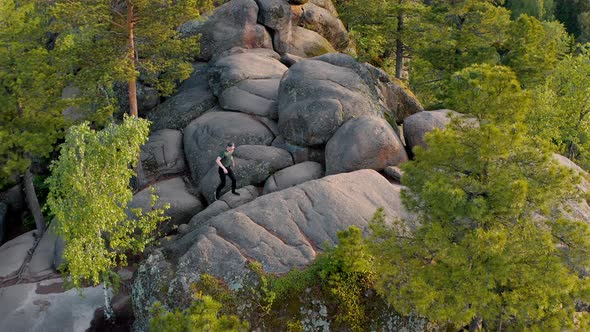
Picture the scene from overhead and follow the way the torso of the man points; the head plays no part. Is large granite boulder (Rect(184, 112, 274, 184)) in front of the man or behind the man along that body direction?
behind

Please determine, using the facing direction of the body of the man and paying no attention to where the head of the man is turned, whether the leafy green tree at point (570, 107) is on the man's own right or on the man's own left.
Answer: on the man's own left

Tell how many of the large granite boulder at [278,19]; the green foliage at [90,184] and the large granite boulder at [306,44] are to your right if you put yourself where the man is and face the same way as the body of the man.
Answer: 1

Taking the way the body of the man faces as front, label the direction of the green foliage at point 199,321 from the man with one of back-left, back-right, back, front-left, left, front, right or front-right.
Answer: front-right

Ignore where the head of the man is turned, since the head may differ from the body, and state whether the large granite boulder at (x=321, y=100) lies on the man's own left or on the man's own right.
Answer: on the man's own left

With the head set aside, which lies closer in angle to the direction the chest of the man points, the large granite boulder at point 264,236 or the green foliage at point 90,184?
the large granite boulder

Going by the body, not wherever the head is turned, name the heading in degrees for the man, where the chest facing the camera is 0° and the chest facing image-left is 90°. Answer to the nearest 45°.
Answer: approximately 315°

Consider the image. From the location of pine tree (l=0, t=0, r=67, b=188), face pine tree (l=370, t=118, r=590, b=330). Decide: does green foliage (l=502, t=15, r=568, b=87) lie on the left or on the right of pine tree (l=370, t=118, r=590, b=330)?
left

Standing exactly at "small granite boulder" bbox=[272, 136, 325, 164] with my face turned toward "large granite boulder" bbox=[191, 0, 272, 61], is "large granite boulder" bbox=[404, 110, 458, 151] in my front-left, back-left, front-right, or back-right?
back-right

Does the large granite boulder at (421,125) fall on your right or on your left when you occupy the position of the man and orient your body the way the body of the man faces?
on your left

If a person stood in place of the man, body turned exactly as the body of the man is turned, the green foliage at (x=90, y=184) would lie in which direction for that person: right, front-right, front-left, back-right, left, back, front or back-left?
right
